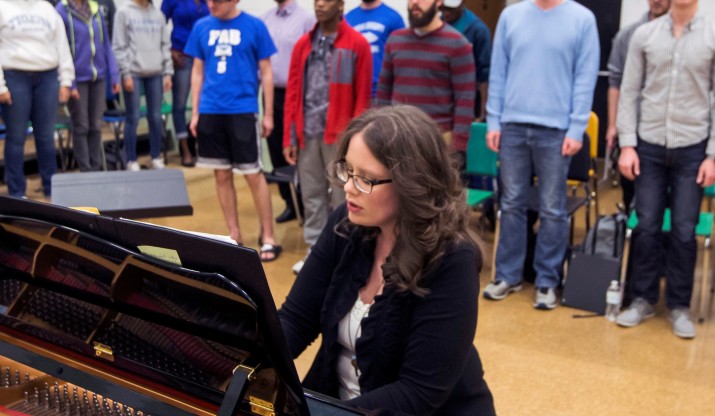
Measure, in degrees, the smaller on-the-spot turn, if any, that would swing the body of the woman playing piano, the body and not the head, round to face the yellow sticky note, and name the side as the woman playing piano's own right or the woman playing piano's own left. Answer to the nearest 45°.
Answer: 0° — they already face it

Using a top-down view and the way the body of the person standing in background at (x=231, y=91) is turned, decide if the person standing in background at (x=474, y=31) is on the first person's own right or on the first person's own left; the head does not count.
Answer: on the first person's own left

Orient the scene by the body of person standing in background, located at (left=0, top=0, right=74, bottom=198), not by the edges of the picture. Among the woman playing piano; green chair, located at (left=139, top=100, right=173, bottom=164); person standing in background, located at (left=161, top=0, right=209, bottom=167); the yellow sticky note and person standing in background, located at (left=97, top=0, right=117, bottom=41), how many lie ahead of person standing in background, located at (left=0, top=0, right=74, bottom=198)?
2

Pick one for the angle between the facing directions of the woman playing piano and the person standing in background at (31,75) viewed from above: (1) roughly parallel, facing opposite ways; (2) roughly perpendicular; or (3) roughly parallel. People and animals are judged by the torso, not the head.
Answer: roughly perpendicular

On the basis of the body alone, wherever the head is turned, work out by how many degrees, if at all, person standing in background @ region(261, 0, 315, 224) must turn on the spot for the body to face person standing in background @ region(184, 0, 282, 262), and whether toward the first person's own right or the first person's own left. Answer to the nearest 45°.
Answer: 0° — they already face them

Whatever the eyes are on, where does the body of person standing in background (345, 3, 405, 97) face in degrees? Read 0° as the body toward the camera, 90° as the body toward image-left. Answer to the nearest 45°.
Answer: approximately 0°

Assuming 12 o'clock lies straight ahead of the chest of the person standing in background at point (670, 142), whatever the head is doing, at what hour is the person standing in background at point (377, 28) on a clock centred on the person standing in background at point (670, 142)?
the person standing in background at point (377, 28) is roughly at 4 o'clock from the person standing in background at point (670, 142).

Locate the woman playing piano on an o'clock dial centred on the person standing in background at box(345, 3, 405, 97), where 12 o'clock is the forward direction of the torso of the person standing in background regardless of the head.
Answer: The woman playing piano is roughly at 12 o'clock from the person standing in background.
